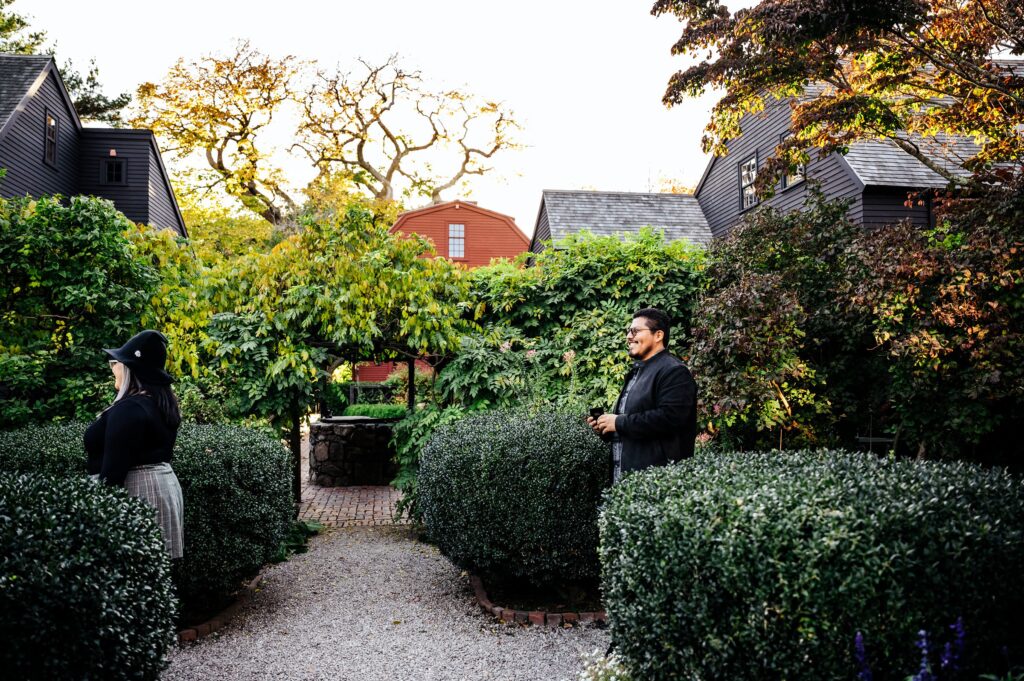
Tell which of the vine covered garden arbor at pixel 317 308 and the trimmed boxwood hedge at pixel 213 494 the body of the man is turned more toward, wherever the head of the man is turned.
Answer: the trimmed boxwood hedge

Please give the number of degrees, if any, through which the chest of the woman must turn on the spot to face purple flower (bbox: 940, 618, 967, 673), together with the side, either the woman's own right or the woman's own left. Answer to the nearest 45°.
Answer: approximately 135° to the woman's own left

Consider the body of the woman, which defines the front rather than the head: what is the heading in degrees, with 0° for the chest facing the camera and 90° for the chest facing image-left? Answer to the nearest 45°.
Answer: approximately 90°

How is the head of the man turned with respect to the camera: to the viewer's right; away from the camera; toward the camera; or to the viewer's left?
to the viewer's left

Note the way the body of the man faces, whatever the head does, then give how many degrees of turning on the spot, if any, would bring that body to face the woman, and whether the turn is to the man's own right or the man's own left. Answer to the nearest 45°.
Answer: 0° — they already face them

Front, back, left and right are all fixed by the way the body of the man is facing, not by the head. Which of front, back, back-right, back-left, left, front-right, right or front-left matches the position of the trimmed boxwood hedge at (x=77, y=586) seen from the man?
front-left

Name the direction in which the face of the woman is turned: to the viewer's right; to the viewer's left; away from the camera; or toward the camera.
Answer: to the viewer's left

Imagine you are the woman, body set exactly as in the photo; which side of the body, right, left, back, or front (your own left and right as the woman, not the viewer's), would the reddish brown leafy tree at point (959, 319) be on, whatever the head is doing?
back
